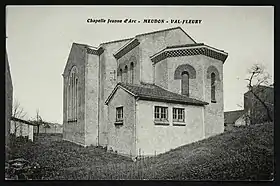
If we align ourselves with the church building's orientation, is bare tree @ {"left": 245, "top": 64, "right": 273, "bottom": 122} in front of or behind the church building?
behind
